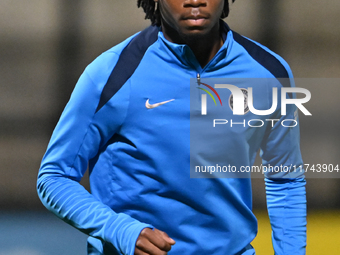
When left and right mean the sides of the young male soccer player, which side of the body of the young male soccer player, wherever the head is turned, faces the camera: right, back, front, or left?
front
